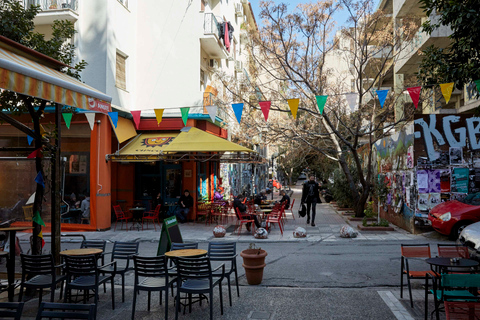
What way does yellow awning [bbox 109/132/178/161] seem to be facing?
toward the camera

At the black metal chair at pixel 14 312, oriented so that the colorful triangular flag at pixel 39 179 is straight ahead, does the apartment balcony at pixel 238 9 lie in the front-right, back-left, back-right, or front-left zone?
front-right

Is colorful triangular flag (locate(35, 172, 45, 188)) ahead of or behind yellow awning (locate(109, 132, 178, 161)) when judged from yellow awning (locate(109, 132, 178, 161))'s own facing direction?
ahead

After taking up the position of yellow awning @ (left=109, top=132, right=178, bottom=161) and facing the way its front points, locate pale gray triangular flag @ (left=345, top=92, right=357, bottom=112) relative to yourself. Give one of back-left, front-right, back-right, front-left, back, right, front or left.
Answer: front-left

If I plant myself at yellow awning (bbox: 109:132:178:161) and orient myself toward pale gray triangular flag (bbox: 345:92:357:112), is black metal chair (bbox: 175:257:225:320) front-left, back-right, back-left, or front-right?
front-right

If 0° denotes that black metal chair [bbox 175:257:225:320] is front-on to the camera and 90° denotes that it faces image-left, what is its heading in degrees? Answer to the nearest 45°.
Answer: approximately 225°

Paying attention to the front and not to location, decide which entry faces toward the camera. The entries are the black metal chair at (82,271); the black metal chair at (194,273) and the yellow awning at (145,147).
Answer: the yellow awning

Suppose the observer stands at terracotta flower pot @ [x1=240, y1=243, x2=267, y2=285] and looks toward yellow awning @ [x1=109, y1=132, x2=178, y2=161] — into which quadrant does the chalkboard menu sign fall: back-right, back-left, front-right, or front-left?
front-left

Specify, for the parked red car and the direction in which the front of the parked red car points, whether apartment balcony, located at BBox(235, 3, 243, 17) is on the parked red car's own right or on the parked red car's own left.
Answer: on the parked red car's own right

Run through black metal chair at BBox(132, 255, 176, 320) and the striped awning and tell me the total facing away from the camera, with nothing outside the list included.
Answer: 1

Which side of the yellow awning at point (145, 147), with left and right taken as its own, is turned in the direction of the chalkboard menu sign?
front

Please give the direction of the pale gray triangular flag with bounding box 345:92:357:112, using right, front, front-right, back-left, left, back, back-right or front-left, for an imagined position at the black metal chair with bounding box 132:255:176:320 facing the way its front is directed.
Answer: front-right

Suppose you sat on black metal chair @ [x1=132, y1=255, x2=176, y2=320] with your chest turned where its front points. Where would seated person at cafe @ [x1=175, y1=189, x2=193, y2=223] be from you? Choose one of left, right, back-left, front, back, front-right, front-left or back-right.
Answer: front

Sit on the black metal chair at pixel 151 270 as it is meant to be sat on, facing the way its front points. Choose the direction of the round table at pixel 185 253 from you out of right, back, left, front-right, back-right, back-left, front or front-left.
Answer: front-right

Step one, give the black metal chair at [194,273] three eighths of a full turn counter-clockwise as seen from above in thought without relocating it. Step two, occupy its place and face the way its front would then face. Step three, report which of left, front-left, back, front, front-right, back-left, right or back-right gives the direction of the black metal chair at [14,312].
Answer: front-left

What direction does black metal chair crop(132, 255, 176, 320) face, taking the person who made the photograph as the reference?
facing away from the viewer
